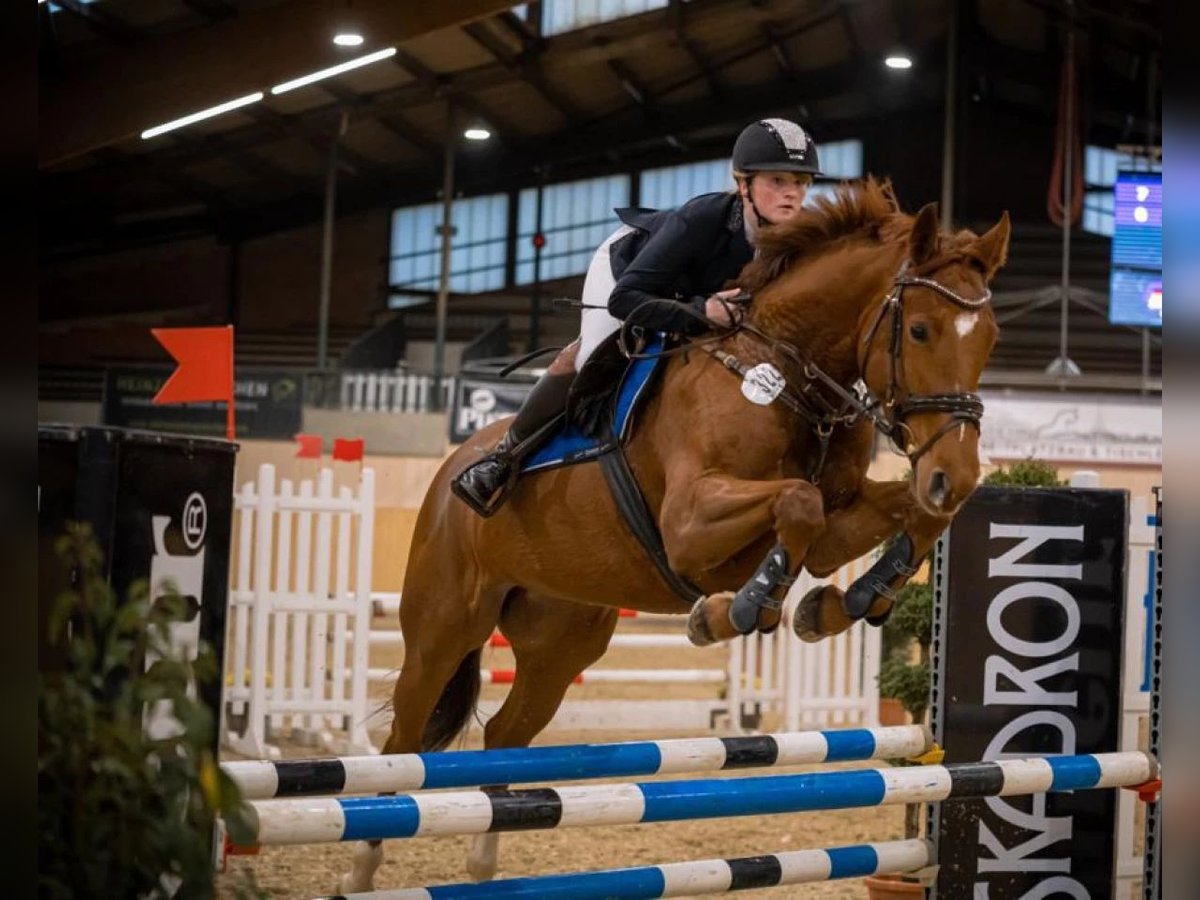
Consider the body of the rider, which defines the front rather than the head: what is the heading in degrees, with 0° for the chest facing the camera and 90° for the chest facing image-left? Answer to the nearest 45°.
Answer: approximately 315°

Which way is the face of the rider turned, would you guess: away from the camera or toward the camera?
toward the camera

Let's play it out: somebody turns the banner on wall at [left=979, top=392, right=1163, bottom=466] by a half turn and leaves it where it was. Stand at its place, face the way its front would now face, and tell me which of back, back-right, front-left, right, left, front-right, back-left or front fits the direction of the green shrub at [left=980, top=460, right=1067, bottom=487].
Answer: back

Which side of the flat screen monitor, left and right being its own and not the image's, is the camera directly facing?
front

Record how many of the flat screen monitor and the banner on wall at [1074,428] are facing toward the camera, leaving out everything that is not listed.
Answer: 2

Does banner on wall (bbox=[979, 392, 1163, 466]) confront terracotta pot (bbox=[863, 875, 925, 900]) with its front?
yes

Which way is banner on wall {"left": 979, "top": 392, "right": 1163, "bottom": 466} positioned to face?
toward the camera

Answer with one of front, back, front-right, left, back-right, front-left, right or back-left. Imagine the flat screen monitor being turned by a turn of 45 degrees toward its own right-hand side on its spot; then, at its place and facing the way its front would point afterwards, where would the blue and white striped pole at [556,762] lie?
front-left

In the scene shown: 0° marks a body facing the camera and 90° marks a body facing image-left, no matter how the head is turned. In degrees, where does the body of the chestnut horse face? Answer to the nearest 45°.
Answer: approximately 315°

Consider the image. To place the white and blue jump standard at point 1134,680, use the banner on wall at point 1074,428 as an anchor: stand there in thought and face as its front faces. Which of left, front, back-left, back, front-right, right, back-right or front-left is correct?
front
